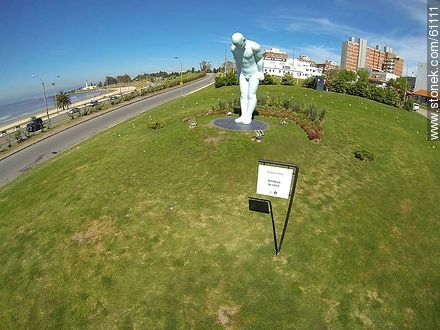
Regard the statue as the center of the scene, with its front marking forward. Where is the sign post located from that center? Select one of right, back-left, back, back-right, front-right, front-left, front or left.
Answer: front-left

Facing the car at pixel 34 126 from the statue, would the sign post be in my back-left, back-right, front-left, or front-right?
back-left

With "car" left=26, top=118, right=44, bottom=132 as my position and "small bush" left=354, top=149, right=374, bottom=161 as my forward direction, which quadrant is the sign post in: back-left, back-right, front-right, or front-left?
front-right

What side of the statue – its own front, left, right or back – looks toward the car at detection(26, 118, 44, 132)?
right

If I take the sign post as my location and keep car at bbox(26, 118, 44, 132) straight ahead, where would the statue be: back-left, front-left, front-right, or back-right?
front-right

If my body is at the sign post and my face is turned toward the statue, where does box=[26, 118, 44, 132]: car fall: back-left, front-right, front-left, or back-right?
front-left

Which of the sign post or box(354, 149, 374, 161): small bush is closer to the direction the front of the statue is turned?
the sign post

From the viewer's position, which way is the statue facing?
facing the viewer and to the left of the viewer
